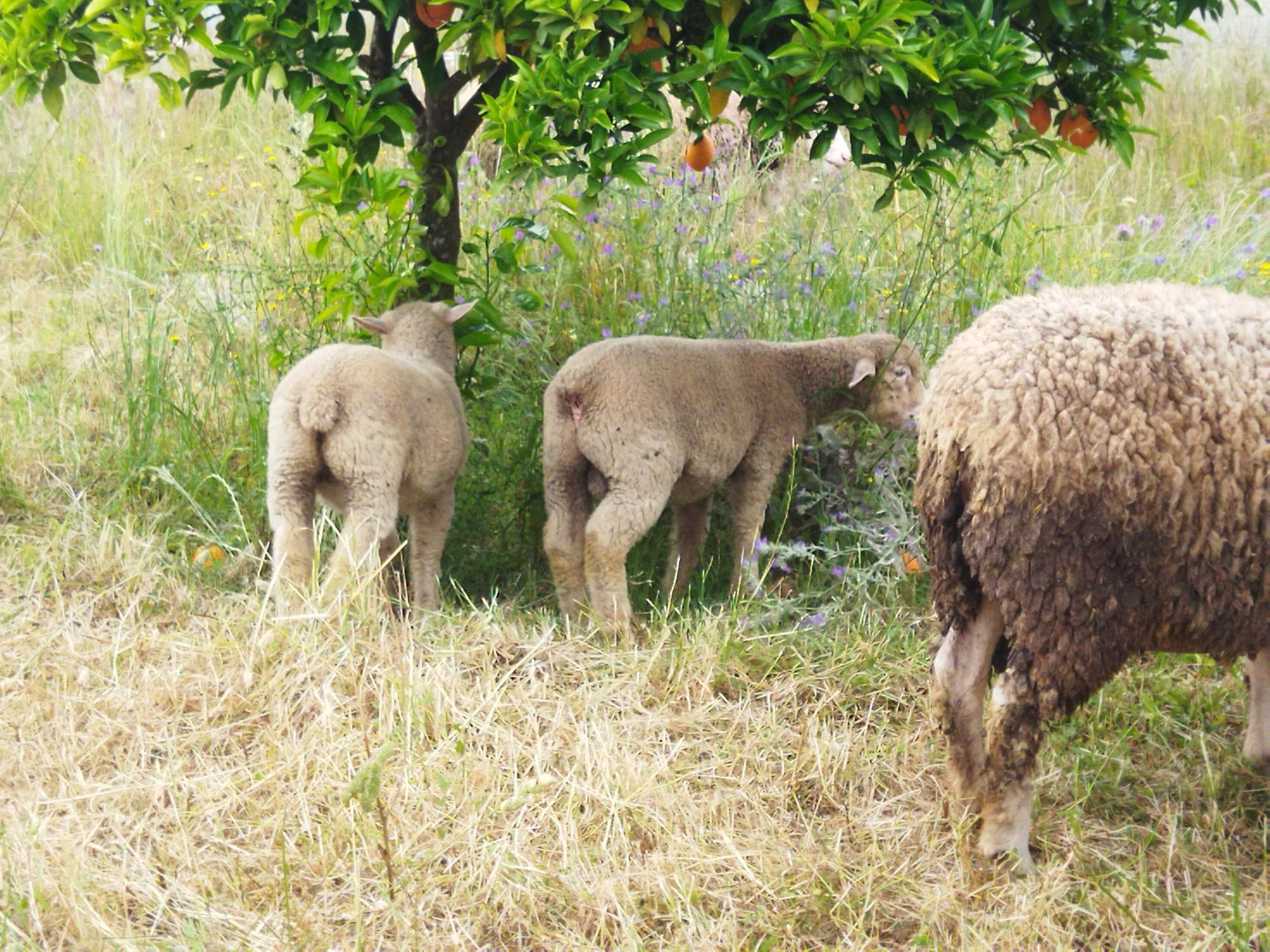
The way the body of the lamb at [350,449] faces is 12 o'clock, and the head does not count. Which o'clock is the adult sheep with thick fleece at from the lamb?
The adult sheep with thick fleece is roughly at 3 o'clock from the lamb.

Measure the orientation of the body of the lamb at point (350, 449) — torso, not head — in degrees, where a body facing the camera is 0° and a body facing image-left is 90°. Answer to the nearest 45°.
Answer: approximately 225°

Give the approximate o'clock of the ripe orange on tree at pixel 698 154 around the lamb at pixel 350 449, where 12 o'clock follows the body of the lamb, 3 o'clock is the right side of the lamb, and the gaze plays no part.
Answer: The ripe orange on tree is roughly at 1 o'clock from the lamb.

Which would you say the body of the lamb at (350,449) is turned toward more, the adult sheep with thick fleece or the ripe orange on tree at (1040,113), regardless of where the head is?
the ripe orange on tree

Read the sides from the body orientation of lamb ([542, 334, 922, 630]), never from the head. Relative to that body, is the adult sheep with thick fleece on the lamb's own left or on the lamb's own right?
on the lamb's own right

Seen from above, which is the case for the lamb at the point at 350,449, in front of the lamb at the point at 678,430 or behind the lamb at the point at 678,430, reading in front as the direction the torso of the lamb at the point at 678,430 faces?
behind

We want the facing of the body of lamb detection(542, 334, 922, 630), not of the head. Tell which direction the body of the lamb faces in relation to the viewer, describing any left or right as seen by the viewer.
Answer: facing away from the viewer and to the right of the viewer
